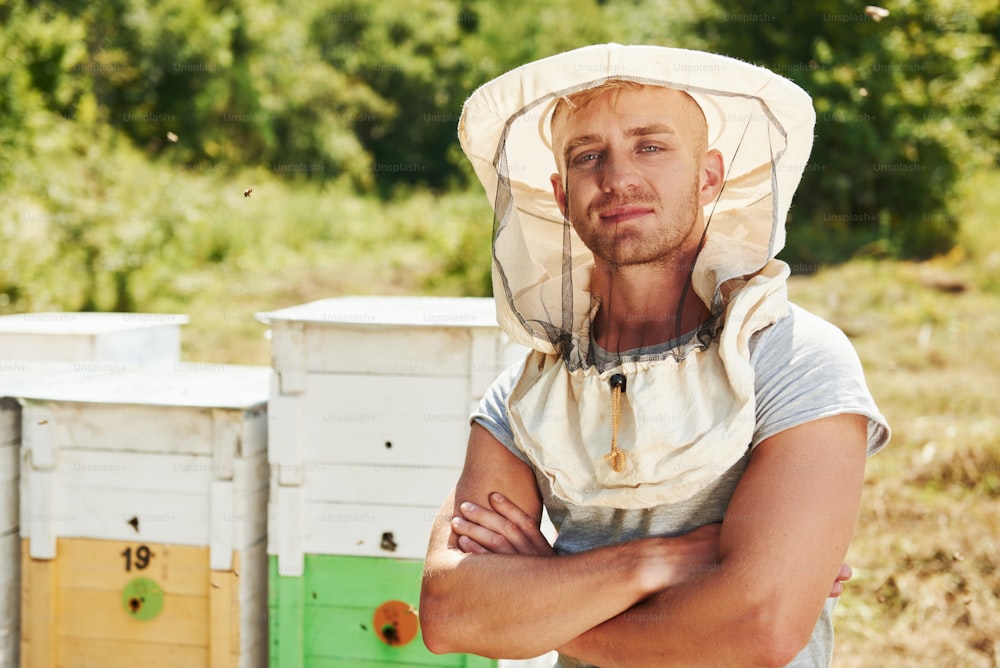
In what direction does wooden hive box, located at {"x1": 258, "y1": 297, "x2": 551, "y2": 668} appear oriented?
toward the camera

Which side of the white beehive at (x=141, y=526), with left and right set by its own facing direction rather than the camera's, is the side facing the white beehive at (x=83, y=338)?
back

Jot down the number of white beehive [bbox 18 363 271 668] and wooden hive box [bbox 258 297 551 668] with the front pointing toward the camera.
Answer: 2

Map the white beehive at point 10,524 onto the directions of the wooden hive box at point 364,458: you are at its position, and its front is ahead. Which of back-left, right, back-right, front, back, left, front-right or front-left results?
right

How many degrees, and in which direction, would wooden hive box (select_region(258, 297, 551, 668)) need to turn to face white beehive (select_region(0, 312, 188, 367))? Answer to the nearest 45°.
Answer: approximately 135° to its right

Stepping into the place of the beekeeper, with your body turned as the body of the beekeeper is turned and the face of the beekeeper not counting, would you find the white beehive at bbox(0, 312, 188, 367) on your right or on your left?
on your right

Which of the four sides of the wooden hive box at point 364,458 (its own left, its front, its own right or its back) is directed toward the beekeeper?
front

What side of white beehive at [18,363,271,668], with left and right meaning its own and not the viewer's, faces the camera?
front

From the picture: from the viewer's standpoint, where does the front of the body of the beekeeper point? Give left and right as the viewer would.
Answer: facing the viewer and to the left of the viewer

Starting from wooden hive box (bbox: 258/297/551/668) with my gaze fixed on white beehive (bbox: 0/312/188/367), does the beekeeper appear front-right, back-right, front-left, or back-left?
back-left
